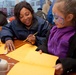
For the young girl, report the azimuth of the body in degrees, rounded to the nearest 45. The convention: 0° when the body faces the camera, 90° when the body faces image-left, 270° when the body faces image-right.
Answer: approximately 45°

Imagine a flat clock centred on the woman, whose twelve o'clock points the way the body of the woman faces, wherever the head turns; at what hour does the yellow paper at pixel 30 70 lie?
The yellow paper is roughly at 12 o'clock from the woman.

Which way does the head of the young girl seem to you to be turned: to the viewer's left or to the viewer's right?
to the viewer's left

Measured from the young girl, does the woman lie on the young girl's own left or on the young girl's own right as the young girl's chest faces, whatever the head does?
on the young girl's own right

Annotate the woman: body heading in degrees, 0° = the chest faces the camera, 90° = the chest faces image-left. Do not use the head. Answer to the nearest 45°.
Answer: approximately 0°
